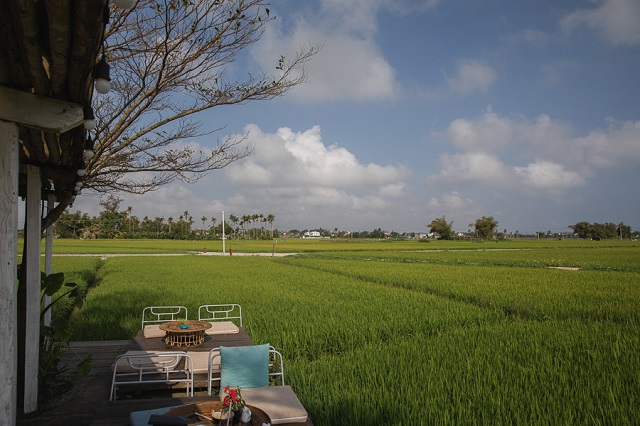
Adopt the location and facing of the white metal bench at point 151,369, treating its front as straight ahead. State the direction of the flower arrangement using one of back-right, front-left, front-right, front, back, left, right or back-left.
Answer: back

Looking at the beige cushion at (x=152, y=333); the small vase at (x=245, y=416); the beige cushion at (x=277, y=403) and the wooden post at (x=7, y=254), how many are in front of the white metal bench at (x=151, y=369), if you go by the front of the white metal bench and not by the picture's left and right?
1

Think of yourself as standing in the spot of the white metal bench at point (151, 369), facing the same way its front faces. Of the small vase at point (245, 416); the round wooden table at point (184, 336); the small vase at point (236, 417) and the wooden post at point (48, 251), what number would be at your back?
2

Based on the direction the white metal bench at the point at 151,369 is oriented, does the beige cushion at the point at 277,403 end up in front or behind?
behind

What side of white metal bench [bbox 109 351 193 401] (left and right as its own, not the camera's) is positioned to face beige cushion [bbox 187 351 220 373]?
right

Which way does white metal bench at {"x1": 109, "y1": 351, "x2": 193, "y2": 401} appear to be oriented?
away from the camera

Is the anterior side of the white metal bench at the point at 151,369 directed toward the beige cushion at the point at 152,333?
yes

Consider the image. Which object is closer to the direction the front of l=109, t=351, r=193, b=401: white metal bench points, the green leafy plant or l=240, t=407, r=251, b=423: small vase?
the green leafy plant

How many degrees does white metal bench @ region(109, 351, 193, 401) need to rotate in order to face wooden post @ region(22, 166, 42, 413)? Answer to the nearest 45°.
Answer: approximately 90° to its left

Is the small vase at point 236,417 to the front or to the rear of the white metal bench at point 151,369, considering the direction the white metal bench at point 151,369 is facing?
to the rear

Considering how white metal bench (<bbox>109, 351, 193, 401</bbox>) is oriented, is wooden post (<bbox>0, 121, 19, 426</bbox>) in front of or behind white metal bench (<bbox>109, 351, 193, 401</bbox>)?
behind

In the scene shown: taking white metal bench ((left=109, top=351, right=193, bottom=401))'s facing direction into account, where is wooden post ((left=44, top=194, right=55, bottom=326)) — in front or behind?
in front
